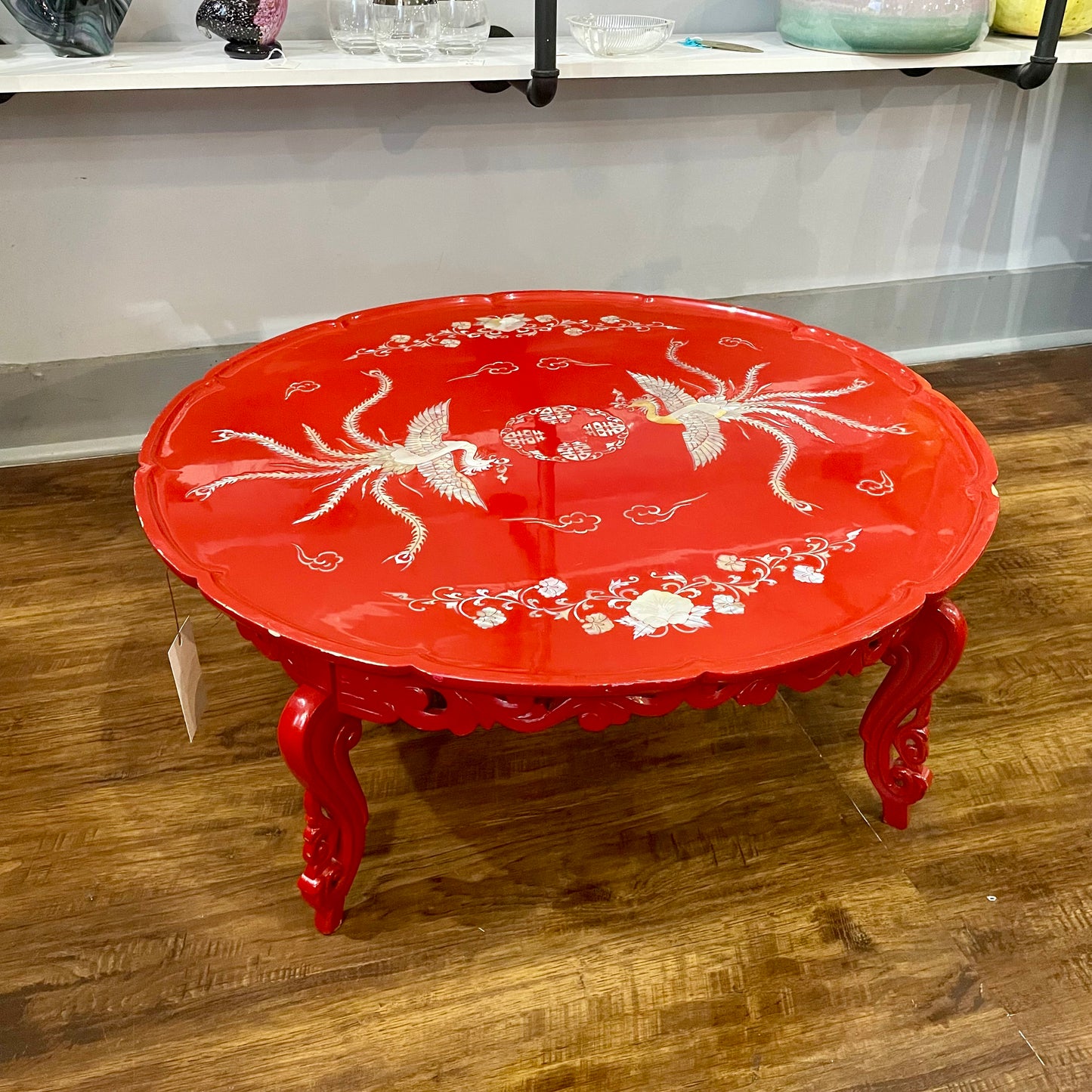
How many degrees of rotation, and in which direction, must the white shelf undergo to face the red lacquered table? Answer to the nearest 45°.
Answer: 0° — it already faces it

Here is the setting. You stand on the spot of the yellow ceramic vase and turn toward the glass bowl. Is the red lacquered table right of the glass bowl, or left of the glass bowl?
left

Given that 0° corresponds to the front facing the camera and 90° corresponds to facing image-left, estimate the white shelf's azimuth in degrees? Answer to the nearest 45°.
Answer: approximately 0°

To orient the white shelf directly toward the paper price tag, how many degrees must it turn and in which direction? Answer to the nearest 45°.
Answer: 0° — it already faces it
